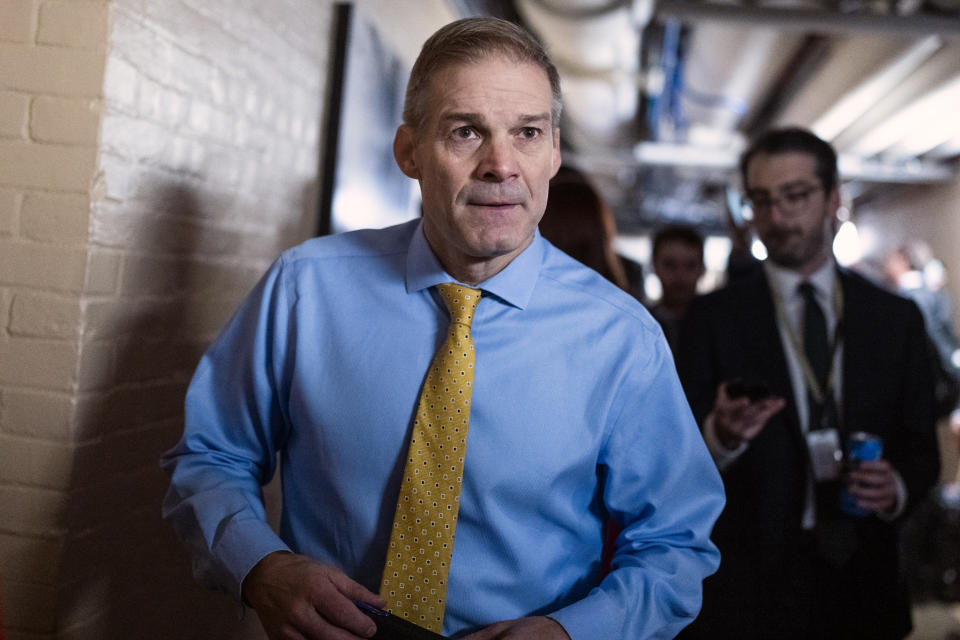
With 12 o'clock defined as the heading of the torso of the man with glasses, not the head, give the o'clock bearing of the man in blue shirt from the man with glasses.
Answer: The man in blue shirt is roughly at 1 o'clock from the man with glasses.

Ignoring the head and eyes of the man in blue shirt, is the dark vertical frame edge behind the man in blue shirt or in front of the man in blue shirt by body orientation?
behind

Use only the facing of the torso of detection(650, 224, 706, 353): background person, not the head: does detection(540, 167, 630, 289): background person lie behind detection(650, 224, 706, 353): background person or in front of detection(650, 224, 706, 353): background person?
in front

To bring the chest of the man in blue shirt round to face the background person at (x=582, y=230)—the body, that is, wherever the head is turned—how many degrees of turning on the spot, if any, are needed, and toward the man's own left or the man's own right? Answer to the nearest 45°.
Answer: approximately 180°

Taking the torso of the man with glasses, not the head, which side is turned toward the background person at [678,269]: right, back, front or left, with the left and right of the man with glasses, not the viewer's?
back

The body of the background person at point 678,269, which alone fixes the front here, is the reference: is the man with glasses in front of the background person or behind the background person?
in front

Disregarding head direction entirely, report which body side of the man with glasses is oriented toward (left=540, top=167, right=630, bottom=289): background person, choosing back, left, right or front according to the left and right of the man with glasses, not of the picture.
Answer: right

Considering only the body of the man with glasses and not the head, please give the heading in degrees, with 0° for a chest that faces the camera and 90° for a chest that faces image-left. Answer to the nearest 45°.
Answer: approximately 0°

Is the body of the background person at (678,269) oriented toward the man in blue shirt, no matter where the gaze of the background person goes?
yes
